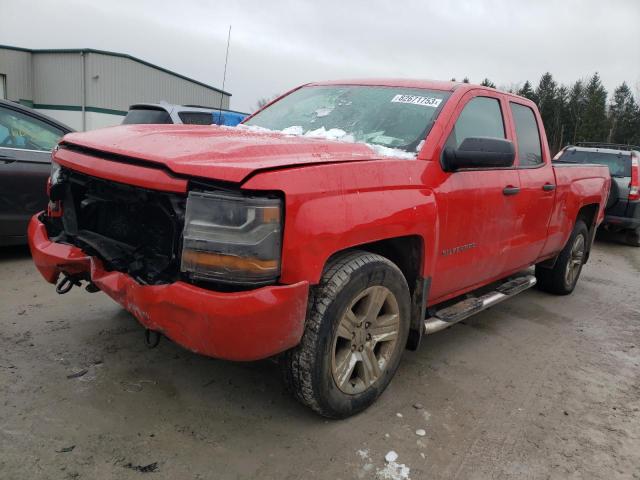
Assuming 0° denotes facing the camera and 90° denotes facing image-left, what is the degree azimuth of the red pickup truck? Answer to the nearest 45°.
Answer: approximately 45°

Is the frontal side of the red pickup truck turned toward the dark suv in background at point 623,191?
no

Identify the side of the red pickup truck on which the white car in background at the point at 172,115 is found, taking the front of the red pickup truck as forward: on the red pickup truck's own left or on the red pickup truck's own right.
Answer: on the red pickup truck's own right

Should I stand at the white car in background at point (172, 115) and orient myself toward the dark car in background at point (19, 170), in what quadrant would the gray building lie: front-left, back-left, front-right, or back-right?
back-right

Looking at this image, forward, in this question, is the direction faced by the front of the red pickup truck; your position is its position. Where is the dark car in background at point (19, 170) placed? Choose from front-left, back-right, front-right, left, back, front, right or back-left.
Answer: right

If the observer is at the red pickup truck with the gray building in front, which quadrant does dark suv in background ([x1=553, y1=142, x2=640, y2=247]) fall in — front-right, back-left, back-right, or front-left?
front-right

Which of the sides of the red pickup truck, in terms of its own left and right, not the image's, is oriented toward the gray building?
right

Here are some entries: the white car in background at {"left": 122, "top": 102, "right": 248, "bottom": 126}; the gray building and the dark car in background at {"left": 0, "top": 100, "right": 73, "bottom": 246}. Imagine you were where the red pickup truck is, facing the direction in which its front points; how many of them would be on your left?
0
